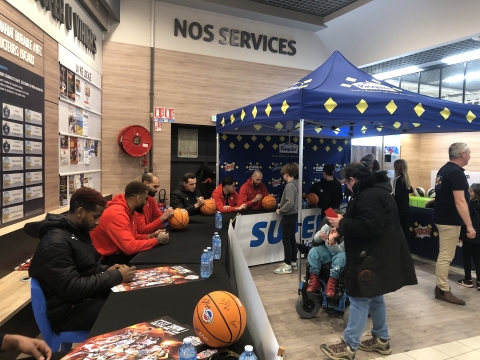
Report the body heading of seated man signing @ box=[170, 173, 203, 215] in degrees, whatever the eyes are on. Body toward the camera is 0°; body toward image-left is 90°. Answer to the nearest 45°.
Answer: approximately 315°

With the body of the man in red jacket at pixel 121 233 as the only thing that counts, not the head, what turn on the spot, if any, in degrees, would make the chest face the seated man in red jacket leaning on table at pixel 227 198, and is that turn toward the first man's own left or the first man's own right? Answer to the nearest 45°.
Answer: approximately 45° to the first man's own left

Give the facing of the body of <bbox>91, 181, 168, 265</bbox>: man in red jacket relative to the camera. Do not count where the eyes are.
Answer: to the viewer's right

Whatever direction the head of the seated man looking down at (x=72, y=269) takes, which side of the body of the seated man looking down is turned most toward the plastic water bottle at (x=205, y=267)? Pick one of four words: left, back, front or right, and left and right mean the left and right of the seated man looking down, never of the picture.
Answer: front

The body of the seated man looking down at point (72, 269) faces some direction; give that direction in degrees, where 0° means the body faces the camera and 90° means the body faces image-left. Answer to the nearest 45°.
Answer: approximately 270°

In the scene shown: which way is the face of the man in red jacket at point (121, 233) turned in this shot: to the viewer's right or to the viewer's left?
to the viewer's right

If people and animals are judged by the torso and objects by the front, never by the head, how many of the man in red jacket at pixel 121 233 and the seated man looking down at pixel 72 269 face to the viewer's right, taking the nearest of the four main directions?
2

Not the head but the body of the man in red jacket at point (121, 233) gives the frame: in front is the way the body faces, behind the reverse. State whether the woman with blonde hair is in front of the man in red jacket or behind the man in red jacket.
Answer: in front

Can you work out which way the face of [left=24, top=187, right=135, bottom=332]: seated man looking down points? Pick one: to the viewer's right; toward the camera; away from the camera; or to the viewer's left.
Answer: to the viewer's right

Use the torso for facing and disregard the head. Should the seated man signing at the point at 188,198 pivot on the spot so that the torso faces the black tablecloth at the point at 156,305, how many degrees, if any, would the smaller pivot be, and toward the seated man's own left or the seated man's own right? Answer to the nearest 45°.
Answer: approximately 45° to the seated man's own right

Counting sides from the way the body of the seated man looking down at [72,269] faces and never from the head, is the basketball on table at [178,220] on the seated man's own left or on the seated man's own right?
on the seated man's own left
